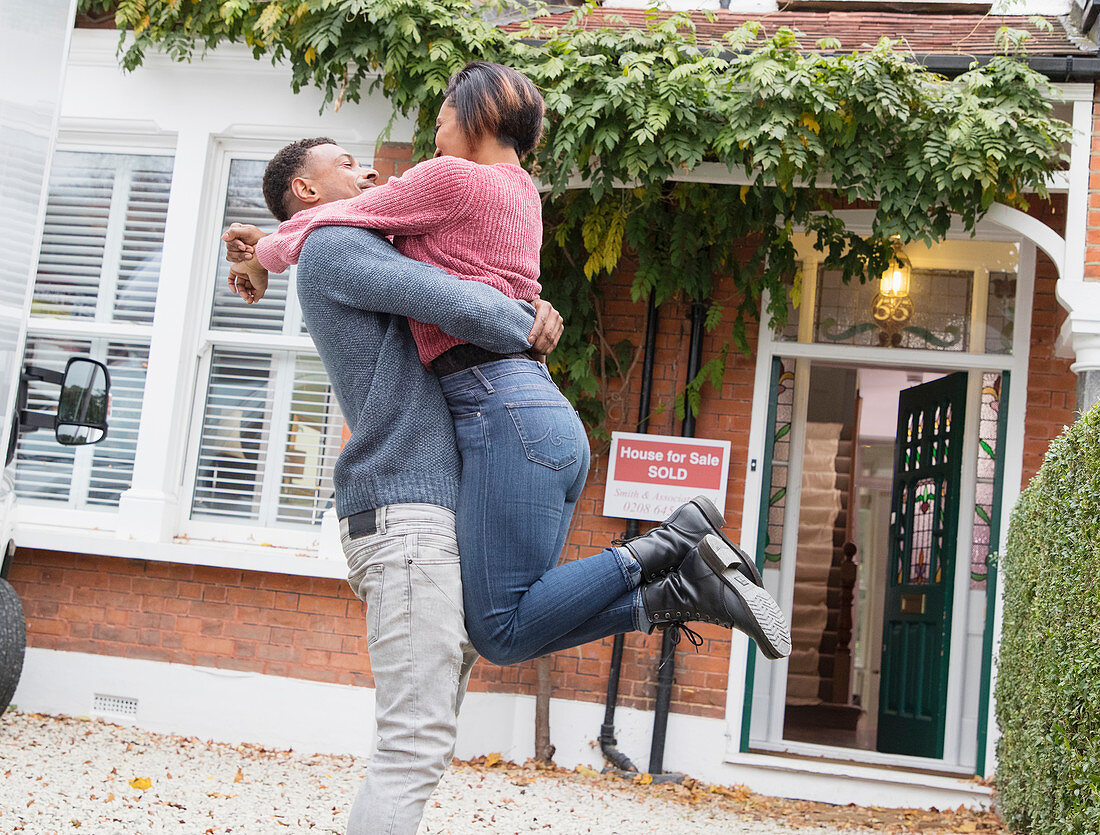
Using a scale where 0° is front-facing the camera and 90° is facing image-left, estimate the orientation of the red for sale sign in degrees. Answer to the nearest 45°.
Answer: approximately 0°

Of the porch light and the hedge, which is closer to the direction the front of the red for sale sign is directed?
the hedge

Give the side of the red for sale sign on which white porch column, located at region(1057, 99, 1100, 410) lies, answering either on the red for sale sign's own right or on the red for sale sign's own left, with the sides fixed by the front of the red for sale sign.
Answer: on the red for sale sign's own left

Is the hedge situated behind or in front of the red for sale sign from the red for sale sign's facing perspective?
in front
